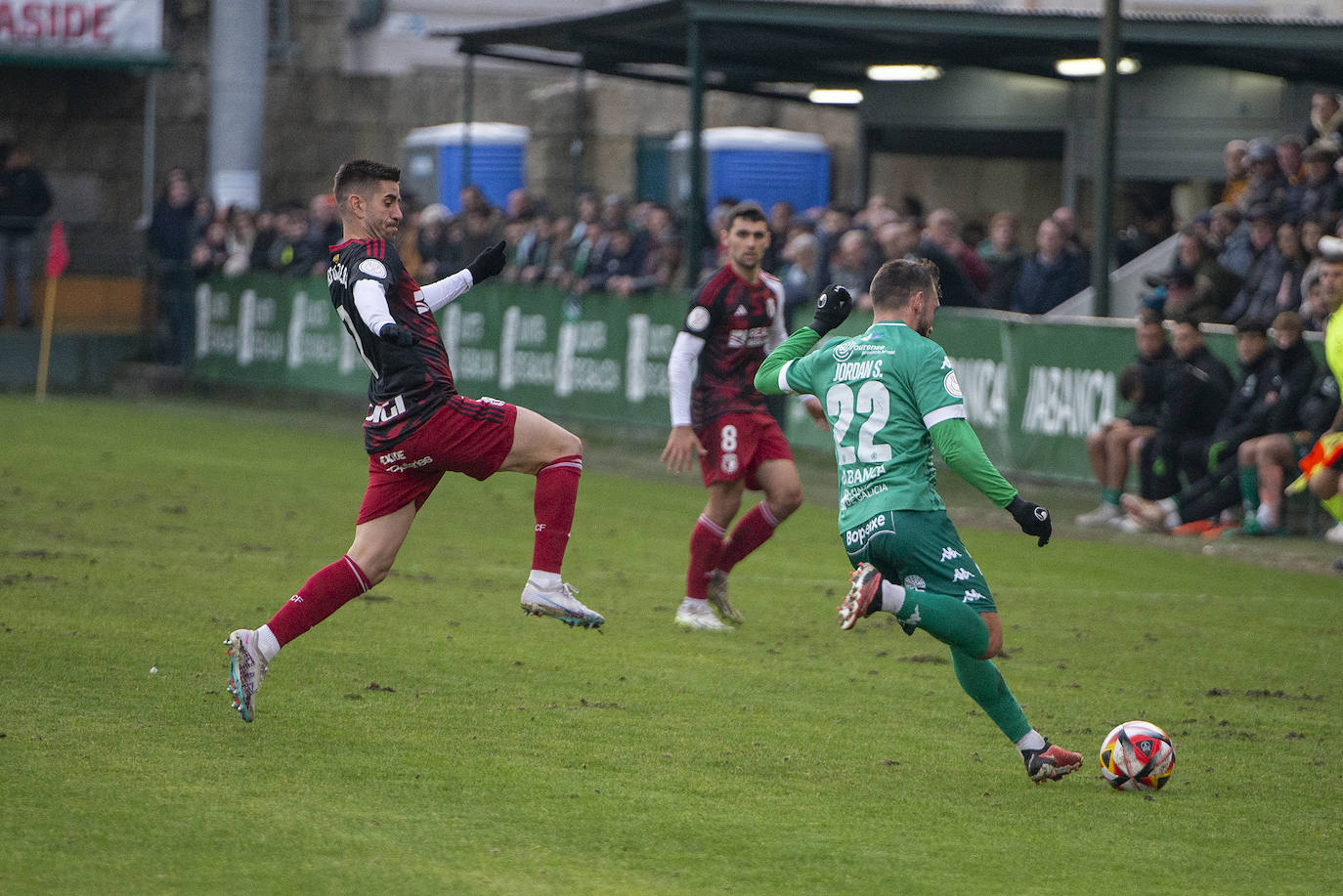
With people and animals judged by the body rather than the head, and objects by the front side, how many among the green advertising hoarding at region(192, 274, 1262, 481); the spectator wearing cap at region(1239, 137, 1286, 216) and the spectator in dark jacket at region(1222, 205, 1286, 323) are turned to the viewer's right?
0

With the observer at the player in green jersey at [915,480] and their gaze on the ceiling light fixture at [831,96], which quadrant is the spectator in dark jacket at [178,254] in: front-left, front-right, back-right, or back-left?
front-left

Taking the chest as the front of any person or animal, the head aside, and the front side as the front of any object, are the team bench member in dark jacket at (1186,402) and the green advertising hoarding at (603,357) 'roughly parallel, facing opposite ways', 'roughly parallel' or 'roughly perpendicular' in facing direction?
roughly parallel

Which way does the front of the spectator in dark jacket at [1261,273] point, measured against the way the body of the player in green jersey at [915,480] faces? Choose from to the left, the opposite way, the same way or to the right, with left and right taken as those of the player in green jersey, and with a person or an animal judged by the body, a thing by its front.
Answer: the opposite way

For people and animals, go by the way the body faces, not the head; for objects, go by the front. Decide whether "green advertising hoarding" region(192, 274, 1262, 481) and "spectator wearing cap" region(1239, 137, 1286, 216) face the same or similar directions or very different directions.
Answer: same or similar directions

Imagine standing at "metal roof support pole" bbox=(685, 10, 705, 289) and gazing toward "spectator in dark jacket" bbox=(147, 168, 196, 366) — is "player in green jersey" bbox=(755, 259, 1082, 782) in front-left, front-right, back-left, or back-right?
back-left

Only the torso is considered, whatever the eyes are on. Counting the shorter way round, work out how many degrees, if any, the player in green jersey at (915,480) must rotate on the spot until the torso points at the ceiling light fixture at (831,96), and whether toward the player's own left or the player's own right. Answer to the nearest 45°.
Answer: approximately 45° to the player's own left

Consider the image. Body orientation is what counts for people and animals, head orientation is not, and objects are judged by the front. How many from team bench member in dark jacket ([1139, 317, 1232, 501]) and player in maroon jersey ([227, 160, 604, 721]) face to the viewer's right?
1

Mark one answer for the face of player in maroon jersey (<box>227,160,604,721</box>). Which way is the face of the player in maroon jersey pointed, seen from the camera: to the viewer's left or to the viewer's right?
to the viewer's right

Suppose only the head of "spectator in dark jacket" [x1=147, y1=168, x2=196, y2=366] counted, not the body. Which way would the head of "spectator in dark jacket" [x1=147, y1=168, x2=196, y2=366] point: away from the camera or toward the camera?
toward the camera

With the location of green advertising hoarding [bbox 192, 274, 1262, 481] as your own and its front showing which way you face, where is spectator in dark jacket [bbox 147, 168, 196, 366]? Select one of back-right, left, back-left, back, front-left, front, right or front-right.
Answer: right

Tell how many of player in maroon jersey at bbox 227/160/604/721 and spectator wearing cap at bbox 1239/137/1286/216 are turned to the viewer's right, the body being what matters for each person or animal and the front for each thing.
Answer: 1

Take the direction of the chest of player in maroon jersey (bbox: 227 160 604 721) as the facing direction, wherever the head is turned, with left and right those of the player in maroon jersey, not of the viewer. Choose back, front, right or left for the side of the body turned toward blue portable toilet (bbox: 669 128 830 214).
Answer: left

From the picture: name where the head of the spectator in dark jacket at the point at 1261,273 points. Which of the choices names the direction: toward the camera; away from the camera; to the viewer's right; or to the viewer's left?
toward the camera

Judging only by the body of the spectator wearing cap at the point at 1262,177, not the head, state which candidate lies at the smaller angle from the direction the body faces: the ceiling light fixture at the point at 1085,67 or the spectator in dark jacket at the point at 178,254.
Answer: the spectator in dark jacket

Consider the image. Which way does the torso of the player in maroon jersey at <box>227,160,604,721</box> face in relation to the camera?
to the viewer's right

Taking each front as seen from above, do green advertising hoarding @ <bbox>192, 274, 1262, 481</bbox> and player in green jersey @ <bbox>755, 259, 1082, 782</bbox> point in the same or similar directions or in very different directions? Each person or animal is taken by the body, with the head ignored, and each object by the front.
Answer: very different directions
